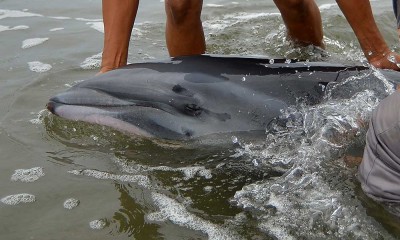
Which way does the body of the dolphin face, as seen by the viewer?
to the viewer's left
